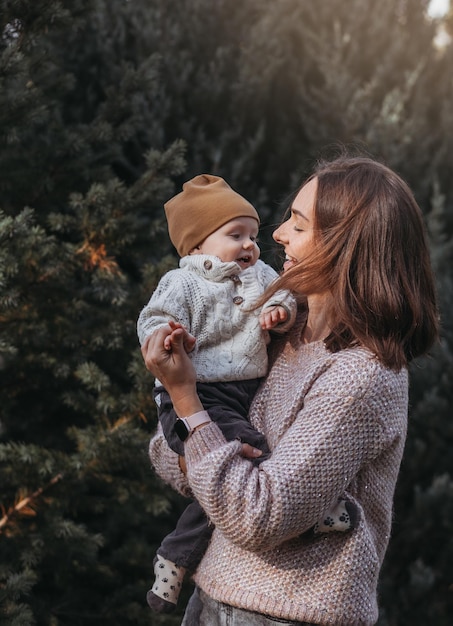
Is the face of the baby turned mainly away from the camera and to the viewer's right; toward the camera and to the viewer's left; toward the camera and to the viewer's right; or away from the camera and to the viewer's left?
toward the camera and to the viewer's right

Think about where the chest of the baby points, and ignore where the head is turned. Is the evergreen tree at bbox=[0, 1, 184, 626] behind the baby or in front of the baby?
behind

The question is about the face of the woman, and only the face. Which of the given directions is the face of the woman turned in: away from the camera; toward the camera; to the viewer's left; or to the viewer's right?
to the viewer's left

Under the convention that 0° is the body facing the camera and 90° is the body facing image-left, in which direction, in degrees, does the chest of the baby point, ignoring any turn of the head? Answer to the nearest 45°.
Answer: approximately 315°

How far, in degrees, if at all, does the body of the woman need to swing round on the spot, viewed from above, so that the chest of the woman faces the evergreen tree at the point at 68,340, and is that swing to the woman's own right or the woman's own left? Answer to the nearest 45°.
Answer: approximately 45° to the woman's own right

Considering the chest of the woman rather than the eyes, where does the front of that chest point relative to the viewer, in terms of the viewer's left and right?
facing to the left of the viewer
